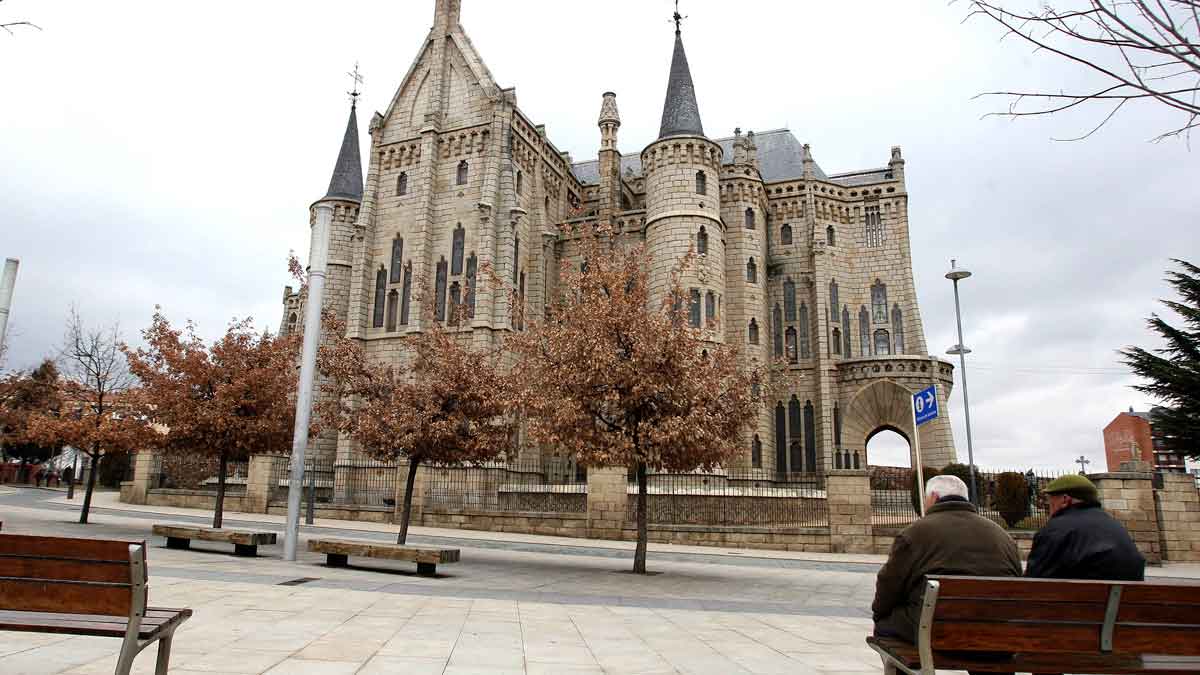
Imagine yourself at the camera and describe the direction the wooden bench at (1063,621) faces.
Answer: facing away from the viewer and to the left of the viewer

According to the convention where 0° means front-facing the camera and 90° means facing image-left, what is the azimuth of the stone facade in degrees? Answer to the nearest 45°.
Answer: approximately 315°

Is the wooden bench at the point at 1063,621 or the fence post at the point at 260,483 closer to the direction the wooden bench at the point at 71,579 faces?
the fence post

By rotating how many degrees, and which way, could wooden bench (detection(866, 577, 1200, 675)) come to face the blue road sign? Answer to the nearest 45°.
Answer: approximately 45° to its right

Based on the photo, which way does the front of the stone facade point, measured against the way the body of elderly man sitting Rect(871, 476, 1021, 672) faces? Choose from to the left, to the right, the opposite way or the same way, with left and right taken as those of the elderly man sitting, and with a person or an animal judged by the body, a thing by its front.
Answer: the opposite way

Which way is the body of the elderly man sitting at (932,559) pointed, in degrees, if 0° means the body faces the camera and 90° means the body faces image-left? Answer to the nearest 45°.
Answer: approximately 135°

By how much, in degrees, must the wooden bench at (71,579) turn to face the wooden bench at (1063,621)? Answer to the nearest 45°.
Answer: approximately 90° to its right

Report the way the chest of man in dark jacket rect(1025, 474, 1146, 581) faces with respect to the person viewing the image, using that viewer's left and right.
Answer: facing away from the viewer and to the left of the viewer
